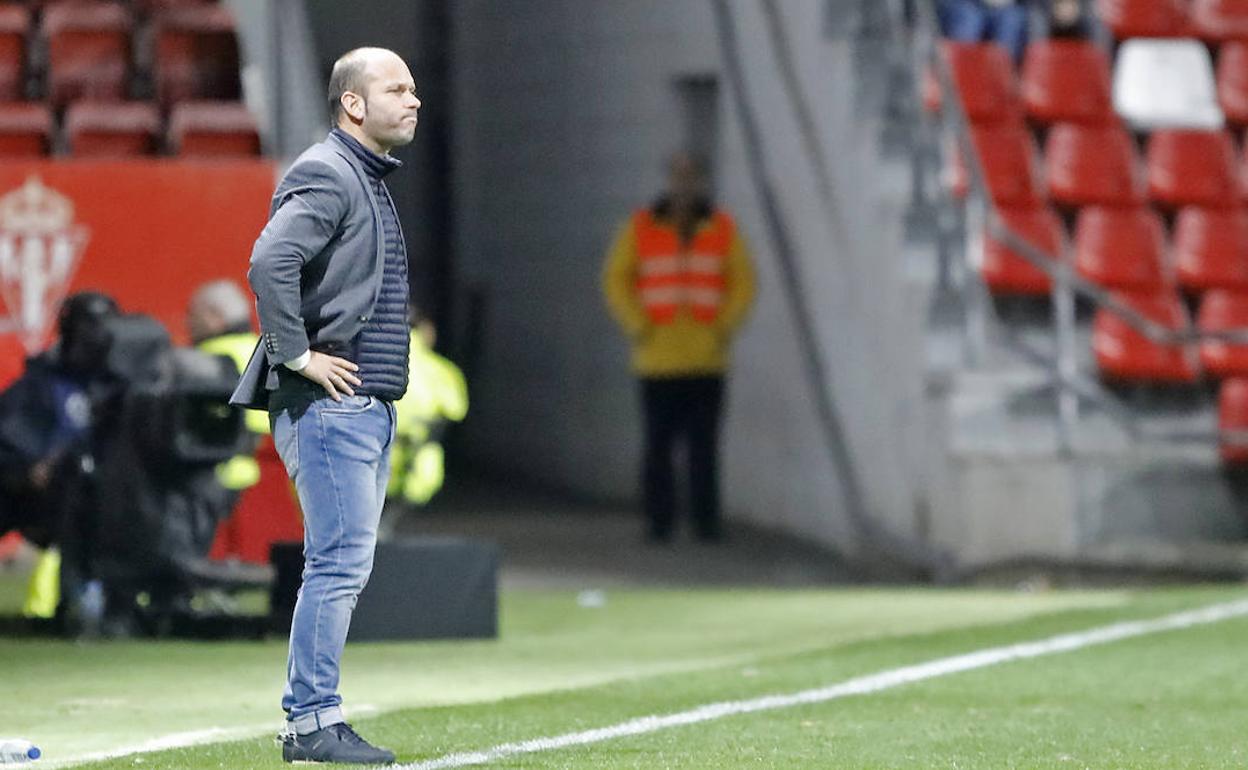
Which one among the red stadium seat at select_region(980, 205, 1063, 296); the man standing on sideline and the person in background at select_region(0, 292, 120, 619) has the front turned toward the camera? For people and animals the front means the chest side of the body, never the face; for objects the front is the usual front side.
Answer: the red stadium seat

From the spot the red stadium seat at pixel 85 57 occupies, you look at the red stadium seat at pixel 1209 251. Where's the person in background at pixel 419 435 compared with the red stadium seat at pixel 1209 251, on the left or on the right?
right

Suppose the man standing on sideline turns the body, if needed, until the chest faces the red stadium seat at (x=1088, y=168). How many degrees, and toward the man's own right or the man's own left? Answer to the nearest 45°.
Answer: approximately 45° to the man's own left

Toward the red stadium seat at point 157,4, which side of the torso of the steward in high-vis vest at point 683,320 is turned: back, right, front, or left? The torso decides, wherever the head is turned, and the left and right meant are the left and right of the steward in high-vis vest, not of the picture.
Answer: right

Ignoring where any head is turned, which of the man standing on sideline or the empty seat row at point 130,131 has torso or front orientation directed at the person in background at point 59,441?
the empty seat row

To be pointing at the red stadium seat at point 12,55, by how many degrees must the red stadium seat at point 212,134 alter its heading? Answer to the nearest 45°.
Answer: approximately 135° to its right

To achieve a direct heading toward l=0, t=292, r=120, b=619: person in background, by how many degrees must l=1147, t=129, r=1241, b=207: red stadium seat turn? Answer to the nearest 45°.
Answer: approximately 45° to its right

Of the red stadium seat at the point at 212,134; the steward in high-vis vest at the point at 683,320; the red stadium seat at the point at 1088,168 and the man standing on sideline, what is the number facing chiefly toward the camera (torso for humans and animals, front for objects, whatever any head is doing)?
3

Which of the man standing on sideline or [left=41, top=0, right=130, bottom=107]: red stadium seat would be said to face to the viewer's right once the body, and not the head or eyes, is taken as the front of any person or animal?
the man standing on sideline

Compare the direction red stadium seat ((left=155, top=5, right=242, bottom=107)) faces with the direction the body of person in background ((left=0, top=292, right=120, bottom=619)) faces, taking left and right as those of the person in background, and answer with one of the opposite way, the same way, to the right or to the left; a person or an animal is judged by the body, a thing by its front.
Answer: to the right

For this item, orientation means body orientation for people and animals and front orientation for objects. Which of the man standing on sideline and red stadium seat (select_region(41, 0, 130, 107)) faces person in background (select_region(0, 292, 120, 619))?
the red stadium seat

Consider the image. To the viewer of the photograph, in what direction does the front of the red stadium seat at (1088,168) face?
facing the viewer

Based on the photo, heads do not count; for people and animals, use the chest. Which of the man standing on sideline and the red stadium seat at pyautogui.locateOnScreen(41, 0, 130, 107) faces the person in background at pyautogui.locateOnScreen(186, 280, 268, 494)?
the red stadium seat

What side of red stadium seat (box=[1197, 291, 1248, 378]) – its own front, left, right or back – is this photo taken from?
front

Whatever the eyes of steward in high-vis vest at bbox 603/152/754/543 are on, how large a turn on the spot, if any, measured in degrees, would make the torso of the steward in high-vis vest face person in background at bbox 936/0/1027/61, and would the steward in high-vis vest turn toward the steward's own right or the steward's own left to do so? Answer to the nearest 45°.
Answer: approximately 135° to the steward's own left

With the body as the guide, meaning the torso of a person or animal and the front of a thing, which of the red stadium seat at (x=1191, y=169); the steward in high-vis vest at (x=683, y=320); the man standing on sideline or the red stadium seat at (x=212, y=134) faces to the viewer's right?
the man standing on sideline

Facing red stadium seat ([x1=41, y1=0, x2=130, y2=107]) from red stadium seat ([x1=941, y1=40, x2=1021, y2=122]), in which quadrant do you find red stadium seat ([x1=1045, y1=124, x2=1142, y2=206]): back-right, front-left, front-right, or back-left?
back-left
